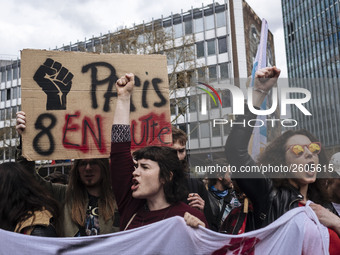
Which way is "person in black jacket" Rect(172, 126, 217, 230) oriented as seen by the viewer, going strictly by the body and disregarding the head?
toward the camera

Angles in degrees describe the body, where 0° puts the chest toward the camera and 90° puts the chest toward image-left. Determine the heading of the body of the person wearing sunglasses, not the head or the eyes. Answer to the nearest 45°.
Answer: approximately 315°
